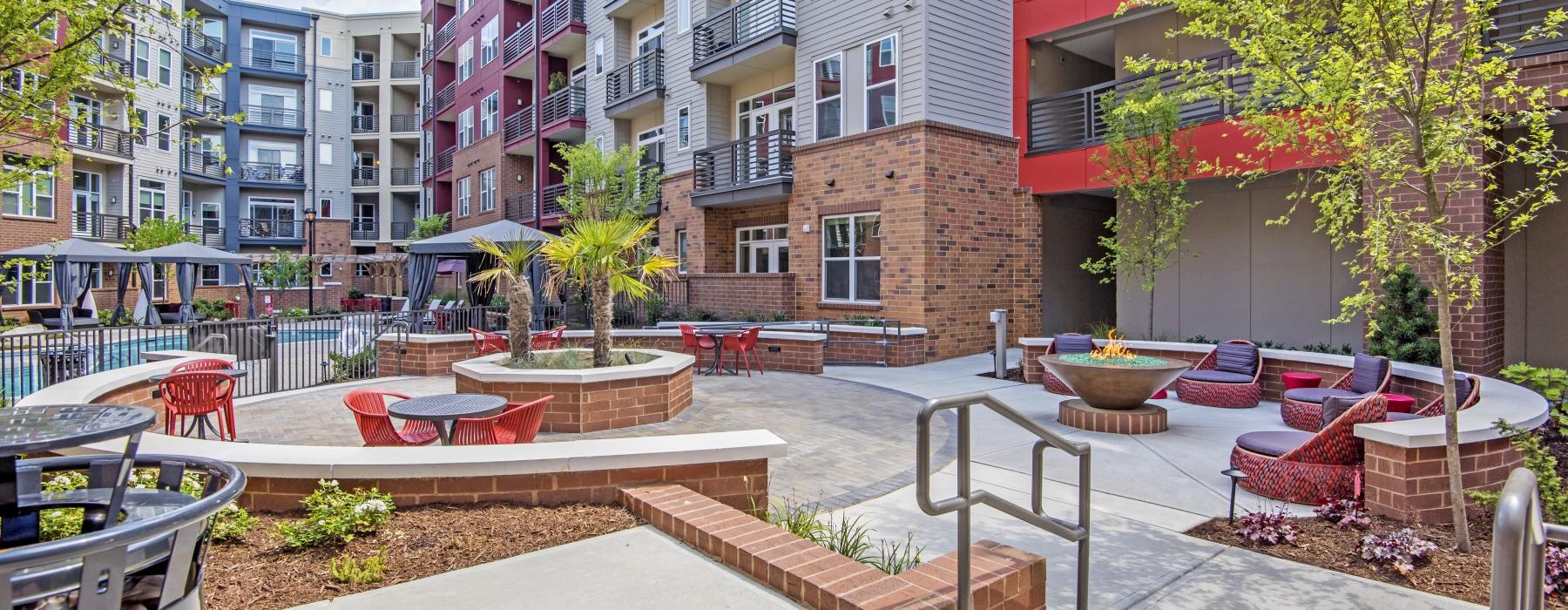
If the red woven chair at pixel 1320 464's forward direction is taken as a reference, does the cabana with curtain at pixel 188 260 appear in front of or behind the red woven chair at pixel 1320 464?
in front

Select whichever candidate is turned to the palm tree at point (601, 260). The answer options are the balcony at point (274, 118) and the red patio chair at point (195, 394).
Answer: the balcony

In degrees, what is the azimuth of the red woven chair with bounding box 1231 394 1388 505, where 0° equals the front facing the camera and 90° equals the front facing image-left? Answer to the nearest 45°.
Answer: approximately 90°

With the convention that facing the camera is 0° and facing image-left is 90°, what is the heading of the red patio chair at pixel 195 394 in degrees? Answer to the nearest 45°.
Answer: approximately 180°

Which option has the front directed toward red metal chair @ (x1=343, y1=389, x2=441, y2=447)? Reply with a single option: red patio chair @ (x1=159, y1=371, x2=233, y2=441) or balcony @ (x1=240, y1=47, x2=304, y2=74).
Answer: the balcony

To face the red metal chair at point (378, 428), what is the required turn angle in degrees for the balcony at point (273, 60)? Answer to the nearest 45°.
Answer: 0° — it already faces it

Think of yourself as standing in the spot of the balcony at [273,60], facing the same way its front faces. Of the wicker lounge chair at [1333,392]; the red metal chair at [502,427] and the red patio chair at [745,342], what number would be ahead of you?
3

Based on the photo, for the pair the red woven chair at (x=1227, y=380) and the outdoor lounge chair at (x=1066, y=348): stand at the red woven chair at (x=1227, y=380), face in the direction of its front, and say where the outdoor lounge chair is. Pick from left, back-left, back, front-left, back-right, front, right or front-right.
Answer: front-right

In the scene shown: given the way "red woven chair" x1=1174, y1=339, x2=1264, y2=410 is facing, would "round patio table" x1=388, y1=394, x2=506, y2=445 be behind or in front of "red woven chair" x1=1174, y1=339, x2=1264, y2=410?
in front

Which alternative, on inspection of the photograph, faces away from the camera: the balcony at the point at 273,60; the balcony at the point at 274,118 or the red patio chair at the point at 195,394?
the red patio chair

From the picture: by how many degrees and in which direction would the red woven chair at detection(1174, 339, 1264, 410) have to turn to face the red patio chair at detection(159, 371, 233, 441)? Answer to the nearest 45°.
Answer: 0° — it already faces it

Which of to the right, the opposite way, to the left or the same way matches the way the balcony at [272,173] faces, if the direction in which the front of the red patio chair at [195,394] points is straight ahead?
the opposite way

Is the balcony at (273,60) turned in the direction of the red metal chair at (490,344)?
yes
